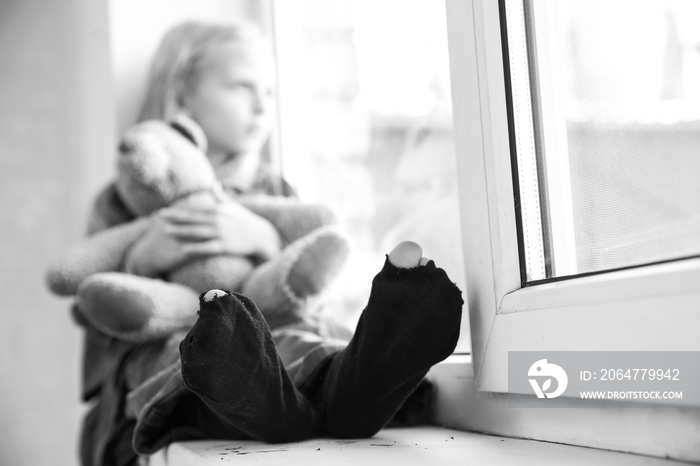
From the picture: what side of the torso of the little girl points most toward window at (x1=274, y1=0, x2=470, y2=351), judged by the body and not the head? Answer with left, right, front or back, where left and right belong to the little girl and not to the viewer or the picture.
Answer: left

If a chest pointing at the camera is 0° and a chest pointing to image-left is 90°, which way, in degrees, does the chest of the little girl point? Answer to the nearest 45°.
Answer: approximately 315°
